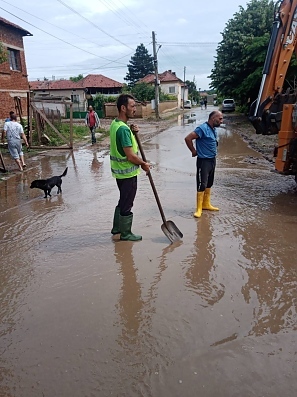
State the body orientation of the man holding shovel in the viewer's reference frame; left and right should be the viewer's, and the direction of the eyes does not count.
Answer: facing to the right of the viewer

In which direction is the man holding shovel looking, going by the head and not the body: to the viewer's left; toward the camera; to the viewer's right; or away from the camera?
to the viewer's right

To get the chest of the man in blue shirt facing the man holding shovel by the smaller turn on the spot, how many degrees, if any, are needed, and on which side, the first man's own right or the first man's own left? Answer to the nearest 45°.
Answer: approximately 90° to the first man's own right
